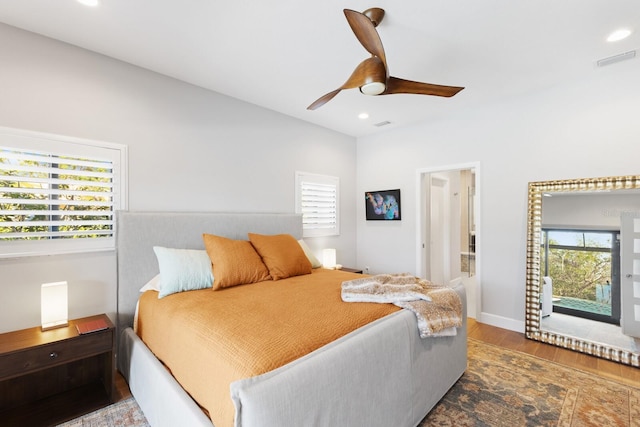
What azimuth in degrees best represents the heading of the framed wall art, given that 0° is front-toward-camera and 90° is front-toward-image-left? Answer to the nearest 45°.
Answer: approximately 45°

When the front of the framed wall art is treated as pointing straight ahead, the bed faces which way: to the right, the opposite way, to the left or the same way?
to the left

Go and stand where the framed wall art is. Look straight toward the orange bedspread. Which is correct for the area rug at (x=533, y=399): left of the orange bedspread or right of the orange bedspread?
left

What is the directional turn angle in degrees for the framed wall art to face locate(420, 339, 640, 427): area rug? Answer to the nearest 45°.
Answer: approximately 90° to its left

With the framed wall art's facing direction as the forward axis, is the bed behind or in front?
in front

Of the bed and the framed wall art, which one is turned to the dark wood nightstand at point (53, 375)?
the framed wall art

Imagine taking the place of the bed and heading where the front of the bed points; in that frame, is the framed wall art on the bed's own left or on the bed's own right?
on the bed's own left

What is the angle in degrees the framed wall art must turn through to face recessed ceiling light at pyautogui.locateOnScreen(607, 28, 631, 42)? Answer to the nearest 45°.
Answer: approximately 90° to its left

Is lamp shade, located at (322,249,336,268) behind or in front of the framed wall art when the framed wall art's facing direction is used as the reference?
in front

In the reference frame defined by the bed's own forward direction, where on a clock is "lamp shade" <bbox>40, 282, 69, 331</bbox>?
The lamp shade is roughly at 5 o'clock from the bed.
